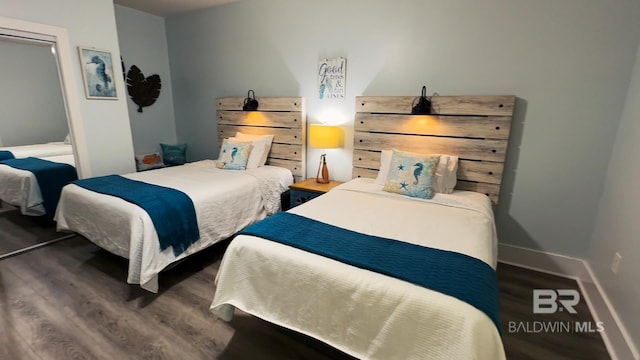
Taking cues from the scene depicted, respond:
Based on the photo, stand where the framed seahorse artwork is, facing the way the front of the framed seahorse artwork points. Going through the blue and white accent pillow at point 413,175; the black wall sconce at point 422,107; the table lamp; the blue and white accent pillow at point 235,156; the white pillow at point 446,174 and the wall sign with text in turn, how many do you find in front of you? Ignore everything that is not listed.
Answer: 6

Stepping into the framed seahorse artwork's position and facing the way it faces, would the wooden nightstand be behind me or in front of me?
in front

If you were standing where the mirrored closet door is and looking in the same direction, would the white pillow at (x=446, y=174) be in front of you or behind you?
in front

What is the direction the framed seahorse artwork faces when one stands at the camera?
facing the viewer and to the right of the viewer

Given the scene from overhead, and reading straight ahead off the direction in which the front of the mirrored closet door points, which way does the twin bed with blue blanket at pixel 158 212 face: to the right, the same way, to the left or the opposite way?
to the right

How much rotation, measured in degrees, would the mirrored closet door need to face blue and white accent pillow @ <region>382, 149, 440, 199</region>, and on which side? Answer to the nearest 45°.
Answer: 0° — it already faces it

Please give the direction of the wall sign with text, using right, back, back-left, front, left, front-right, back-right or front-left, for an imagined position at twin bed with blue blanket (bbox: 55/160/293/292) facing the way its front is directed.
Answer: back-left

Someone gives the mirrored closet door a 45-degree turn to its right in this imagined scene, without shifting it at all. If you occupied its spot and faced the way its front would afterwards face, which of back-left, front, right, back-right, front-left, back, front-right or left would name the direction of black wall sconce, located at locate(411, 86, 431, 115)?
front-left

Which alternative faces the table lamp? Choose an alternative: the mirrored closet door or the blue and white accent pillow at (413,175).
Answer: the mirrored closet door

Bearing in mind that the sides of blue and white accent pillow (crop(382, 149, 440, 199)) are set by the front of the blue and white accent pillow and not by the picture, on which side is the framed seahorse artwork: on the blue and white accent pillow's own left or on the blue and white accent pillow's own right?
on the blue and white accent pillow's own right

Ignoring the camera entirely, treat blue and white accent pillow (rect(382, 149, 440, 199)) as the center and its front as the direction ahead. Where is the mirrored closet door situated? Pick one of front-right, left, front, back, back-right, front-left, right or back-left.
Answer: right

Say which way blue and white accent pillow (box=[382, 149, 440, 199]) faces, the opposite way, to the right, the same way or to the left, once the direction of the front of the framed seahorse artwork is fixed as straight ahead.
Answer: to the right

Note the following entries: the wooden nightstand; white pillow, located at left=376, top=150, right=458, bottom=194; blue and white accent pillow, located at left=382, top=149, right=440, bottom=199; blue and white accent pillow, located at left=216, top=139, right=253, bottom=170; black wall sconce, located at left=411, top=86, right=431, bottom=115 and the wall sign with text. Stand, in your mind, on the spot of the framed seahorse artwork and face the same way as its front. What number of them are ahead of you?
6

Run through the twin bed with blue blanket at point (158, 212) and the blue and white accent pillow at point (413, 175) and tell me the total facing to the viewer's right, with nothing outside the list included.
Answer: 0
